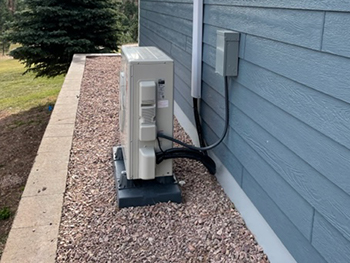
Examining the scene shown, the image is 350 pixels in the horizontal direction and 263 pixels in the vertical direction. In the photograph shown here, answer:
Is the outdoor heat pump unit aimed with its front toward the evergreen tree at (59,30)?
no

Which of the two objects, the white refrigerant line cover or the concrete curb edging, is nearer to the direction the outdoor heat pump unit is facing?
the concrete curb edging

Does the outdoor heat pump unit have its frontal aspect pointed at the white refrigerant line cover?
no

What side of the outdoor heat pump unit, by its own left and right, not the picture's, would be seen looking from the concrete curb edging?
front

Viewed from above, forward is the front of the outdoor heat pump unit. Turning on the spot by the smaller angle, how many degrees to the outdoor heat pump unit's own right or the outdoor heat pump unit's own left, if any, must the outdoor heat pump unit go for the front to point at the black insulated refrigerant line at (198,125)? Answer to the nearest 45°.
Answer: approximately 135° to the outdoor heat pump unit's own right

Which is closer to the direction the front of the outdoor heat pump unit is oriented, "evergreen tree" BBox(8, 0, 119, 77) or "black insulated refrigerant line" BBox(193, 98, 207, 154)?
the evergreen tree

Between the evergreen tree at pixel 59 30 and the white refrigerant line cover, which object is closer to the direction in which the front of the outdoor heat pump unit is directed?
the evergreen tree

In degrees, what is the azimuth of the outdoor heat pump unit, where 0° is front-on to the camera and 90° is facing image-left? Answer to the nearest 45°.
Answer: approximately 90°

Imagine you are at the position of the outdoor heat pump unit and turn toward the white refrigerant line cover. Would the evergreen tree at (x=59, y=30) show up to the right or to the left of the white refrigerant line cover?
left

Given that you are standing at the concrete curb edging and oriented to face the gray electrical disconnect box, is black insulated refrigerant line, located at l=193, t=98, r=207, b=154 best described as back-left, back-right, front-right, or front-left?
front-left
